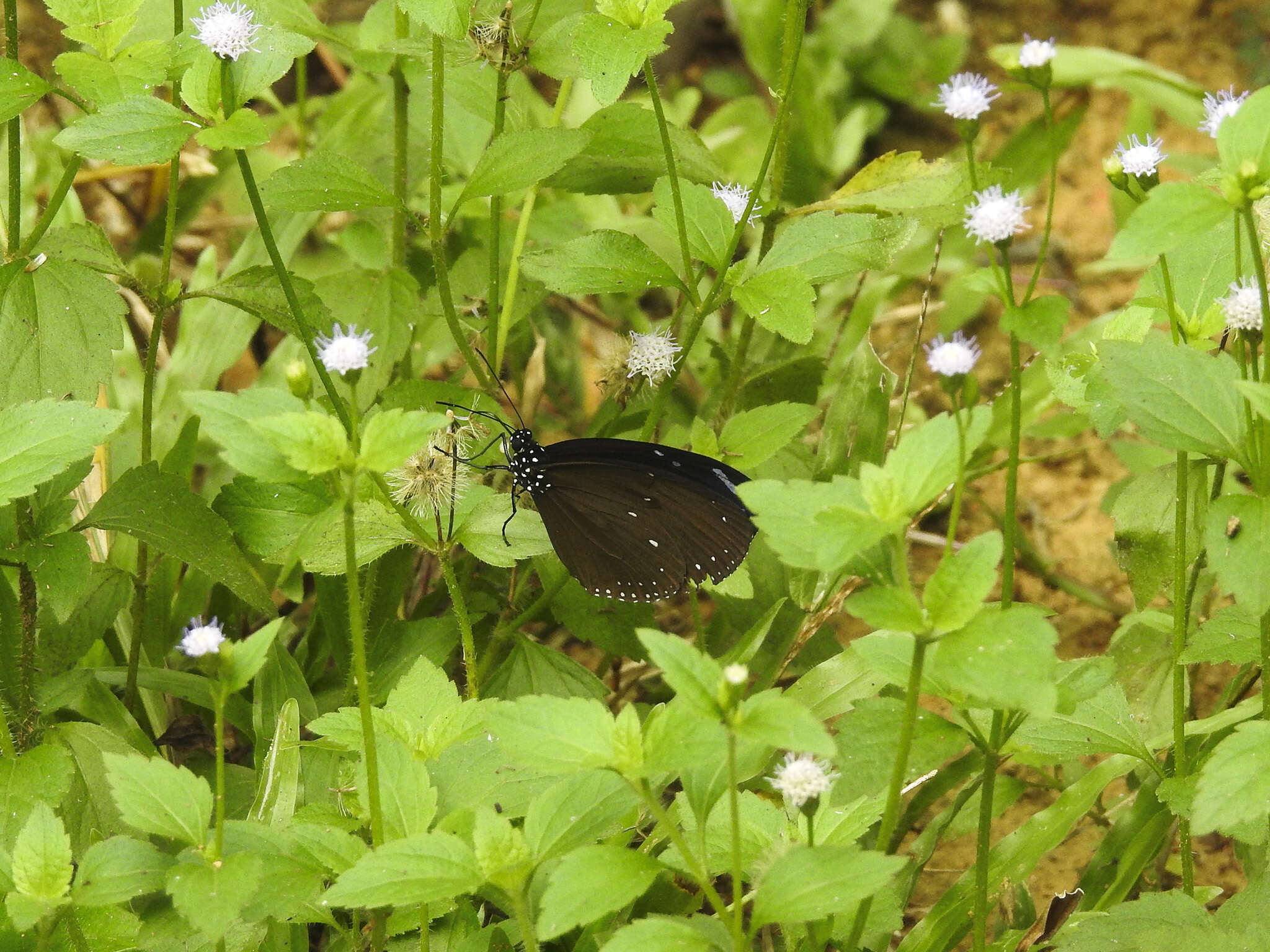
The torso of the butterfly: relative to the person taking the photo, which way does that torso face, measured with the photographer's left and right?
facing to the left of the viewer
